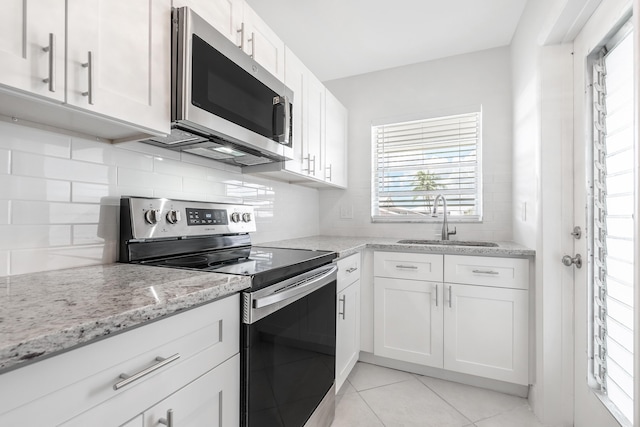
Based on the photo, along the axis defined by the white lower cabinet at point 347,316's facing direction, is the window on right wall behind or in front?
in front

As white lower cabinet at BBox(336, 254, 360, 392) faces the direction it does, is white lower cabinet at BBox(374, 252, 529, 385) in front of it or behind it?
in front

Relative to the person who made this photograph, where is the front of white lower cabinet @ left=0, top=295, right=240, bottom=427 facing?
facing the viewer and to the right of the viewer

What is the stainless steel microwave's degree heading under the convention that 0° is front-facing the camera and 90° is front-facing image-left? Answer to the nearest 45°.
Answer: approximately 315°

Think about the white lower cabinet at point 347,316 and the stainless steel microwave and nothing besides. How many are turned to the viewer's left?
0

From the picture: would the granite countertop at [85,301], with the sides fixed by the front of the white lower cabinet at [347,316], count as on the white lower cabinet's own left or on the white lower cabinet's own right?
on the white lower cabinet's own right

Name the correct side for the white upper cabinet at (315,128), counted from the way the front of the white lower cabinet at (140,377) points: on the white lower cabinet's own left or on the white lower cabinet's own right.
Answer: on the white lower cabinet's own left

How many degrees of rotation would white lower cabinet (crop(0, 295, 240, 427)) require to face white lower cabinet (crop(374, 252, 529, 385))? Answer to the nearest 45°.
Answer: approximately 45° to its left

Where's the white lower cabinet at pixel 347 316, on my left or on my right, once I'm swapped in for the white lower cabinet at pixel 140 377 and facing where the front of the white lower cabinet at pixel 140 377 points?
on my left

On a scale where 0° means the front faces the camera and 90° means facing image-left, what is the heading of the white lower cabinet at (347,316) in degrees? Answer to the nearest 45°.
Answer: approximately 270°

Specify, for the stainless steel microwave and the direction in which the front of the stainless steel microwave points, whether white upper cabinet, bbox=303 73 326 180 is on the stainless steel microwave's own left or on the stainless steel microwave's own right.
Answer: on the stainless steel microwave's own left
